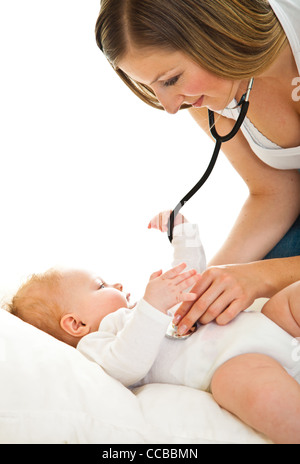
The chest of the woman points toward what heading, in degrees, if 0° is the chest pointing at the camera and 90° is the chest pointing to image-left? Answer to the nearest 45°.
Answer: approximately 45°

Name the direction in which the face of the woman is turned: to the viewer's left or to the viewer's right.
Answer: to the viewer's left
